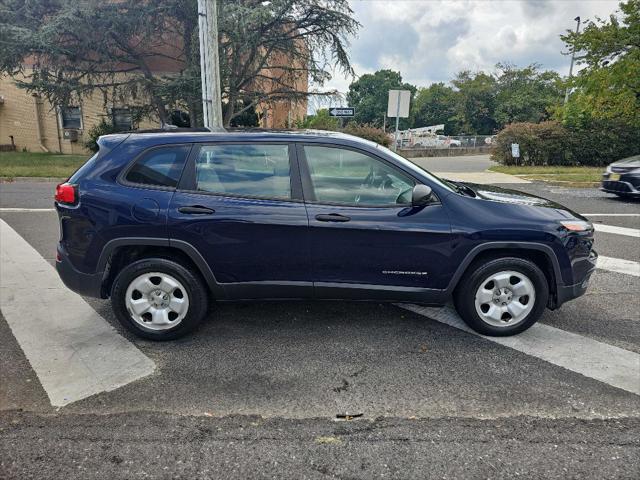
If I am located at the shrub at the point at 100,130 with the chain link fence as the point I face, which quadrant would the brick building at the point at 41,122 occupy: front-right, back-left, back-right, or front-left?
back-left

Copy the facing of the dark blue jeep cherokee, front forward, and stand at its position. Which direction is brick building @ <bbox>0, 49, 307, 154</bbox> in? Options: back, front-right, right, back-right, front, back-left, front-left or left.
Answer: back-left

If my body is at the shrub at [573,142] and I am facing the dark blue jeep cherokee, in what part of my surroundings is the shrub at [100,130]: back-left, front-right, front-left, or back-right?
front-right

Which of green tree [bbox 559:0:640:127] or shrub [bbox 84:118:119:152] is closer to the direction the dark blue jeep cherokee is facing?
the green tree

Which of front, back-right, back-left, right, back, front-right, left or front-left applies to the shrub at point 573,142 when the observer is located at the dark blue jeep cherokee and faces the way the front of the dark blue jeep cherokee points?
front-left

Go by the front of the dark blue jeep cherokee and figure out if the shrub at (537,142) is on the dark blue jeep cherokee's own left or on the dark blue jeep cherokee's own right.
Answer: on the dark blue jeep cherokee's own left

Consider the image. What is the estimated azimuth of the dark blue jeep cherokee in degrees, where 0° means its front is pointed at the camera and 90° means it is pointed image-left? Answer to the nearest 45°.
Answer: approximately 270°

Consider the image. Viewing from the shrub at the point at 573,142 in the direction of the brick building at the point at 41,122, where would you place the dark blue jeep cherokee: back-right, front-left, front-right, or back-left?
front-left

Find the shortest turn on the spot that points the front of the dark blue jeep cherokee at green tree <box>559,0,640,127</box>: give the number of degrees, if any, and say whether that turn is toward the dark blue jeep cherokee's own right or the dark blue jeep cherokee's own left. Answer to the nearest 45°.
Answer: approximately 45° to the dark blue jeep cherokee's own left

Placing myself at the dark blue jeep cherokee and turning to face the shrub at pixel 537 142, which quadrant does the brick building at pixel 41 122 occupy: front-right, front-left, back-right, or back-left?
front-left

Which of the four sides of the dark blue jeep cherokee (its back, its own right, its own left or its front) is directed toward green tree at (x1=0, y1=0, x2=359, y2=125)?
left

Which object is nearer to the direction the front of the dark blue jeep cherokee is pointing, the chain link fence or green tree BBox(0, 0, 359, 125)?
the chain link fence

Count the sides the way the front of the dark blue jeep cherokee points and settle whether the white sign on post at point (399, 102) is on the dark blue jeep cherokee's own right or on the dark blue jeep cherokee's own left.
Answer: on the dark blue jeep cherokee's own left

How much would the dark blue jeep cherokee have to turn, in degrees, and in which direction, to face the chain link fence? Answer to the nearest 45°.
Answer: approximately 90° to its left
